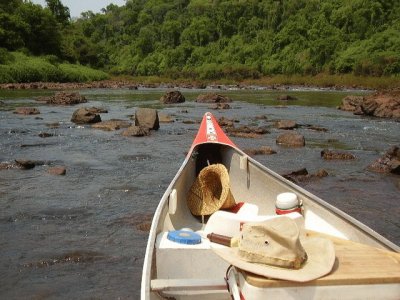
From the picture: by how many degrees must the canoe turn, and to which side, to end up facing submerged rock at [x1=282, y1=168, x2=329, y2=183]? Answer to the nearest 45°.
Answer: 0° — it already faces it

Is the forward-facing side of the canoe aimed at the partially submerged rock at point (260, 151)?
yes

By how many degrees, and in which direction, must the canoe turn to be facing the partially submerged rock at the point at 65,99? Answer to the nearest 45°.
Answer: approximately 45° to its left

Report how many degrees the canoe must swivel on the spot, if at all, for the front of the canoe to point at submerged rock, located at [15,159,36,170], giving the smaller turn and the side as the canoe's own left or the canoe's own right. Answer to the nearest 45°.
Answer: approximately 45° to the canoe's own left

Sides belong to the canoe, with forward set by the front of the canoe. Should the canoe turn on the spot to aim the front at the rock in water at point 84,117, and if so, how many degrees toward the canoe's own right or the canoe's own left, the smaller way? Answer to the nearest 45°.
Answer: approximately 45° to the canoe's own left

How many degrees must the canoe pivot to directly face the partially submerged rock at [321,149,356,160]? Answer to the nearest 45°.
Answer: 0° — it already faces it

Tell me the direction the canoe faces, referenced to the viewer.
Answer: facing away from the viewer

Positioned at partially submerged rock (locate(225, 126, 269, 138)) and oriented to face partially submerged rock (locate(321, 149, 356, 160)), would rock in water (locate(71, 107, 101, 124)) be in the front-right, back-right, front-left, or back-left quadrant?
back-right

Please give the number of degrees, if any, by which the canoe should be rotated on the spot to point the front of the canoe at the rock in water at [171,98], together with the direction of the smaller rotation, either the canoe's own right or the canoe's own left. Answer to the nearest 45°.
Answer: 0° — it already faces it
